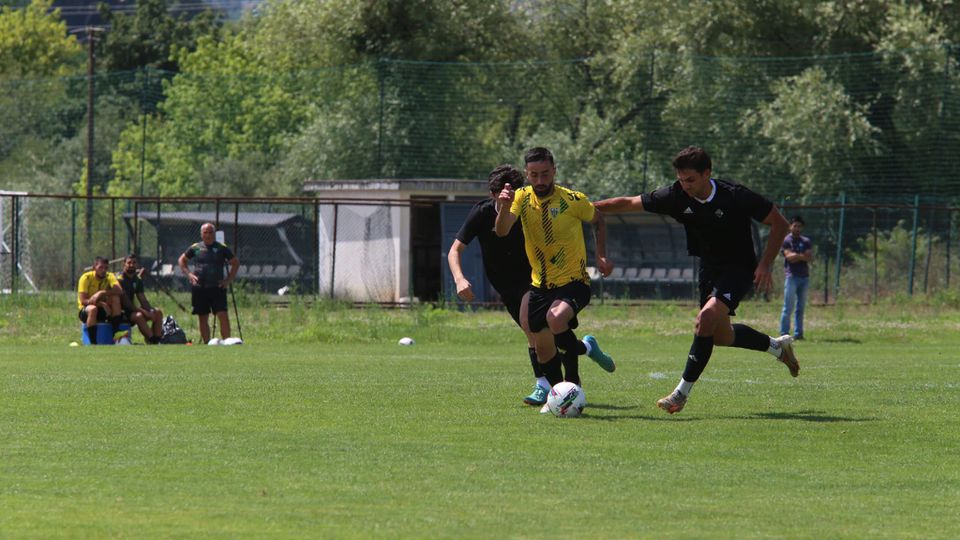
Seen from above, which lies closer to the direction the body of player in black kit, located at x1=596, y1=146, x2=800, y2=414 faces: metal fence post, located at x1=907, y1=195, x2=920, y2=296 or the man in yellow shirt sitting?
the man in yellow shirt sitting

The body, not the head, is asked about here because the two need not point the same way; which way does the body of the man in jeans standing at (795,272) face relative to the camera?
toward the camera

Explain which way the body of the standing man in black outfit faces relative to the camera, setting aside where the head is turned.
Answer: toward the camera

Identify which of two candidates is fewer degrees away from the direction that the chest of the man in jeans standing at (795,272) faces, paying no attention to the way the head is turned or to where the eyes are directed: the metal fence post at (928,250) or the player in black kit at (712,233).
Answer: the player in black kit

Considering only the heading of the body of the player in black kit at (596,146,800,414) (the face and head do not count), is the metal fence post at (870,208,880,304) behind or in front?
behind

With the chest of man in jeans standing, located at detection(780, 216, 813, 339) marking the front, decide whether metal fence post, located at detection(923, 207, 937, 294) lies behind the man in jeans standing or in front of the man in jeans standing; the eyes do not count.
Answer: behind

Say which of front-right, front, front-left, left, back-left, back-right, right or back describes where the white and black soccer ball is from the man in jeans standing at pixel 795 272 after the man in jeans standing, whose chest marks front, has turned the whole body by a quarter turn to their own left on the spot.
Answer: right

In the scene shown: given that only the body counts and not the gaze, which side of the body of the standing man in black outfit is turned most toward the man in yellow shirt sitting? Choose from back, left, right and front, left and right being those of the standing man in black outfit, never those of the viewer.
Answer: right

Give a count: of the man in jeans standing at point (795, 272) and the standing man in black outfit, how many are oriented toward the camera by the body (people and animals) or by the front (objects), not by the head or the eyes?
2

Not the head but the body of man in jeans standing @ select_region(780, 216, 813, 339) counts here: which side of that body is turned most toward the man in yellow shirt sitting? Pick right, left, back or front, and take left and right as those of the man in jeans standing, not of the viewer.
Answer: right
